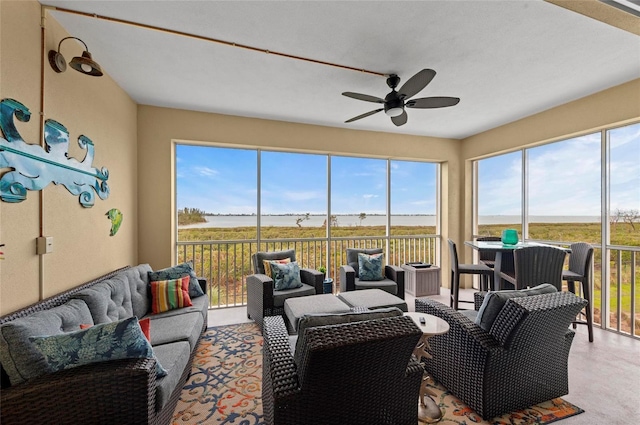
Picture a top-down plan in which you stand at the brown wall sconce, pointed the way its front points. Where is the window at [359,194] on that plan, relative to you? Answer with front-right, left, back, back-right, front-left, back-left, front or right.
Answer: front-left

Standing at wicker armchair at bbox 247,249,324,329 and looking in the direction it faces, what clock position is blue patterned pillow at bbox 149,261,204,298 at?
The blue patterned pillow is roughly at 4 o'clock from the wicker armchair.

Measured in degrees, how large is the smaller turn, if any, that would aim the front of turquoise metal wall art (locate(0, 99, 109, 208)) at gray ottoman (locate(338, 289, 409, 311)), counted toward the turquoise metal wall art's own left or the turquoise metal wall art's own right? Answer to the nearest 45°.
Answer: approximately 45° to the turquoise metal wall art's own left

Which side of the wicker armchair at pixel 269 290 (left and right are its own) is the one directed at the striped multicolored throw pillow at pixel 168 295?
right

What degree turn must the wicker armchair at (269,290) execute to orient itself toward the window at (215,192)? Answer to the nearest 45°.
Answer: approximately 180°

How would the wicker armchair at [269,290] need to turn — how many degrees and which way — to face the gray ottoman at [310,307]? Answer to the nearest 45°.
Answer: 0° — it already faces it

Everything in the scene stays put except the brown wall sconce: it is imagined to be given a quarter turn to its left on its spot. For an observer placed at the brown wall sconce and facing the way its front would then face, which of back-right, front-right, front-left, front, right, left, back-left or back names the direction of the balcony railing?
front
